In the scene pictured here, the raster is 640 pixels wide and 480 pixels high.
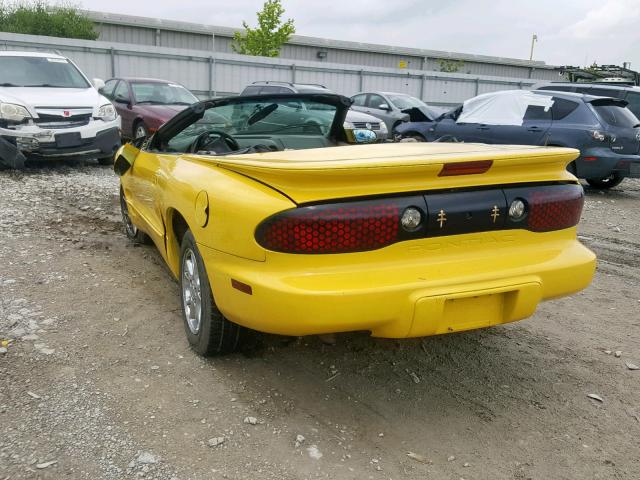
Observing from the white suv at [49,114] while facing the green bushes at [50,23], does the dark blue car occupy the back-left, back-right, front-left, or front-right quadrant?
back-right

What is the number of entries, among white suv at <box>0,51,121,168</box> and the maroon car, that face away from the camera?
0

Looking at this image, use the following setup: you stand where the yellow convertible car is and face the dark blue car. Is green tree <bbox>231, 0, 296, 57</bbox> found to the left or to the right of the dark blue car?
left

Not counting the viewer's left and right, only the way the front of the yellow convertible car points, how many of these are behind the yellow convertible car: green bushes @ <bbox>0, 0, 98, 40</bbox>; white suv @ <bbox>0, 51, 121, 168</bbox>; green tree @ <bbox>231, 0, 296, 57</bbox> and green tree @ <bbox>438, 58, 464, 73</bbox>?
0

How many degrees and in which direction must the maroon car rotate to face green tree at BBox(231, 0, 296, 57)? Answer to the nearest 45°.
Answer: approximately 135° to its left

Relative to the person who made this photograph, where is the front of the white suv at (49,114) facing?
facing the viewer and to the right of the viewer

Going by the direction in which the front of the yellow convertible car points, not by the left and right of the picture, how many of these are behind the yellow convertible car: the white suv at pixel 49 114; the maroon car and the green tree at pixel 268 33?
0

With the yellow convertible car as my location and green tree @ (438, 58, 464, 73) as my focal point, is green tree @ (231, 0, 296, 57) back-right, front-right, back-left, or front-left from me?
front-left

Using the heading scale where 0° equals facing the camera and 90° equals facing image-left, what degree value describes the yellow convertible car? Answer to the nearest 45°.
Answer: approximately 135°

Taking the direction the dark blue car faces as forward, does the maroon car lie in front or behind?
in front

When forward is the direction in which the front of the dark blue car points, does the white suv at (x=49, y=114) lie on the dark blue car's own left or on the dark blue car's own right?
on the dark blue car's own left

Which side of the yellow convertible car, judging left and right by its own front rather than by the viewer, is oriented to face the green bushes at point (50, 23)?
front

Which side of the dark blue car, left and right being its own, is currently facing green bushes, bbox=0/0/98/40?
front

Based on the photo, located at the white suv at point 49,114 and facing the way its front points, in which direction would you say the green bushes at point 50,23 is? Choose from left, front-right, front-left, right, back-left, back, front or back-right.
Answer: back-left

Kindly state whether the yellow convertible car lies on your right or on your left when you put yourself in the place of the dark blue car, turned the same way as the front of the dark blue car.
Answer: on your left

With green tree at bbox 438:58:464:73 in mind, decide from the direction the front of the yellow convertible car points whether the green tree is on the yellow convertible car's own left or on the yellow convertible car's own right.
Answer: on the yellow convertible car's own right

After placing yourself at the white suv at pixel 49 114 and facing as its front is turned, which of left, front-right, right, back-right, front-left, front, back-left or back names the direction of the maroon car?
left

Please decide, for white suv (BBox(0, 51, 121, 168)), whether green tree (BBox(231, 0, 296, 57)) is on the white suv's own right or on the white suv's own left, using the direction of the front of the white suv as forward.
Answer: on the white suv's own left

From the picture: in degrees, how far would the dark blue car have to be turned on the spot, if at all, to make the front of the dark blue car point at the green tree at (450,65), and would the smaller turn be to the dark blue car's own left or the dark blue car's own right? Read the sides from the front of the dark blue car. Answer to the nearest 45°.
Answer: approximately 45° to the dark blue car's own right

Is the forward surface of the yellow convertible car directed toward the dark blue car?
no
